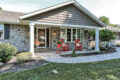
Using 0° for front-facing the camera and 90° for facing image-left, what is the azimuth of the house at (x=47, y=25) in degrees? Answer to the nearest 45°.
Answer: approximately 315°

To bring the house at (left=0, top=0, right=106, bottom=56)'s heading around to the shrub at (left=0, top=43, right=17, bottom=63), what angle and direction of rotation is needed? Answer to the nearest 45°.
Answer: approximately 90° to its right
